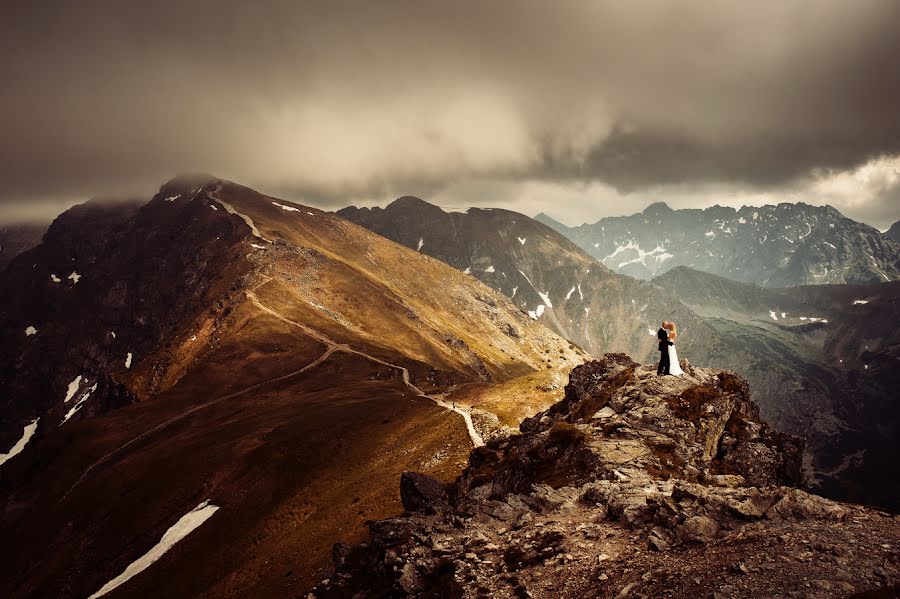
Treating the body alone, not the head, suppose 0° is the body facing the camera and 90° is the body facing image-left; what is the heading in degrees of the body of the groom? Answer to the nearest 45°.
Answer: approximately 270°
